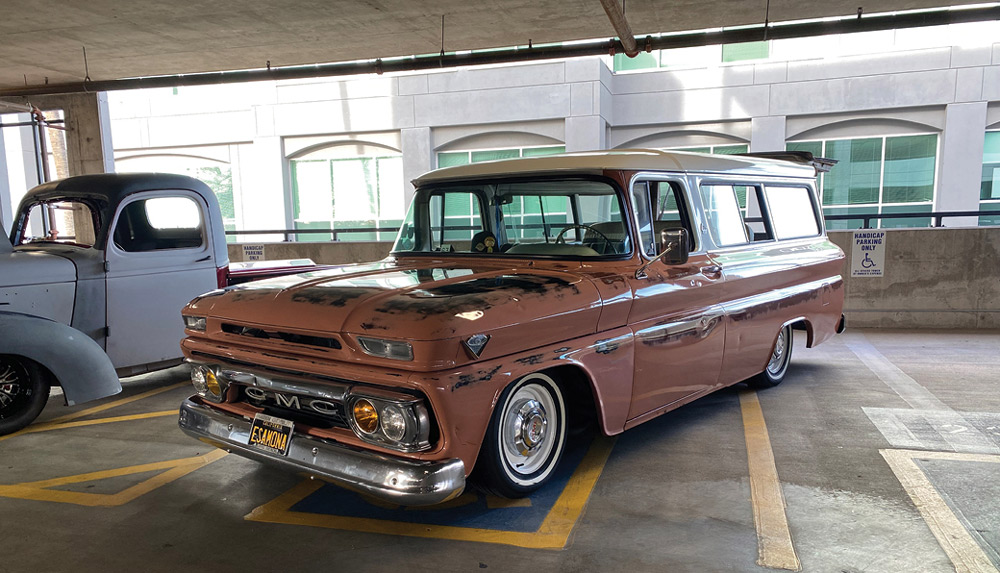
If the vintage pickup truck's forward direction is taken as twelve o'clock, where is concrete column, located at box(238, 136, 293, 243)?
The concrete column is roughly at 5 o'clock from the vintage pickup truck.

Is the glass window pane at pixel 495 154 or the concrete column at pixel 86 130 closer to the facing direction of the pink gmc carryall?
the concrete column

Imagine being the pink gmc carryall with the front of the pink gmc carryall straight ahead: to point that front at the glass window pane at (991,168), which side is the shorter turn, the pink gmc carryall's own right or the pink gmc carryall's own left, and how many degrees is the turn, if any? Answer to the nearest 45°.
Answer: approximately 180°

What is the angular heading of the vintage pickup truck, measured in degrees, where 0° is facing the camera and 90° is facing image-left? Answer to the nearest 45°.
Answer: approximately 45°

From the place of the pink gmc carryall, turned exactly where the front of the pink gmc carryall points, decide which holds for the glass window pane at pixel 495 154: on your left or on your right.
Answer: on your right

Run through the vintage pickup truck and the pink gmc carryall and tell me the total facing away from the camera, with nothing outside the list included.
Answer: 0

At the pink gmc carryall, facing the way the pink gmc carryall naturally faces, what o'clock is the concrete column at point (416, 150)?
The concrete column is roughly at 4 o'clock from the pink gmc carryall.

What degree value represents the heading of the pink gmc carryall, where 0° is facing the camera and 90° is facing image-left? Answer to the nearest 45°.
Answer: approximately 45°

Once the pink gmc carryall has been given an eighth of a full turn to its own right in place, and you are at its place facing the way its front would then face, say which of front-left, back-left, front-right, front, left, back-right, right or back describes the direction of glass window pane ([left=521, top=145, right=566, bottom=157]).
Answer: right

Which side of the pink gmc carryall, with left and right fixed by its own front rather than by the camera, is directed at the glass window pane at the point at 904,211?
back

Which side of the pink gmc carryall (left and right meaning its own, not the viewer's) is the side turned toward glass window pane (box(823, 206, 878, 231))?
back

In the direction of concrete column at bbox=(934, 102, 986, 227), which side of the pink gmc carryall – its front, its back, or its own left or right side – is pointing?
back

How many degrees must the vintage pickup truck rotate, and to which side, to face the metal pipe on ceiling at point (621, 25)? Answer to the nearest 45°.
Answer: approximately 135° to its left

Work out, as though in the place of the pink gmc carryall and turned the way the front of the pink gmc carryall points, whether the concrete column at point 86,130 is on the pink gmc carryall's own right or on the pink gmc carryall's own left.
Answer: on the pink gmc carryall's own right

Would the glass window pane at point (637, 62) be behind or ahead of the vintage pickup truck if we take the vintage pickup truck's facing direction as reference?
behind

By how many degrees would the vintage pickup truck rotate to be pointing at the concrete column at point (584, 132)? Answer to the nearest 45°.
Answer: approximately 180°
